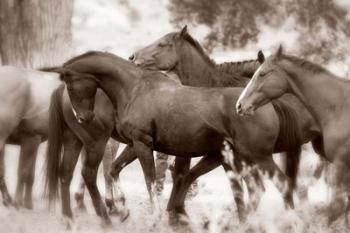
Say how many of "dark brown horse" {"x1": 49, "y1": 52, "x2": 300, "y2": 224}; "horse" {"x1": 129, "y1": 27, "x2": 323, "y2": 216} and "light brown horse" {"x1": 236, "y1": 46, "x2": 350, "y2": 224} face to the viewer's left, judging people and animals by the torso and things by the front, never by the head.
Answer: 3

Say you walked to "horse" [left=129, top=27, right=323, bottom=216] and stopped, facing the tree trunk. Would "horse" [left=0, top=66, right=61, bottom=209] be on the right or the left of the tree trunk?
left

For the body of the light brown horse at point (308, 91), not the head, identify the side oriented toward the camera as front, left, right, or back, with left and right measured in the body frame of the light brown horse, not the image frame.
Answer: left

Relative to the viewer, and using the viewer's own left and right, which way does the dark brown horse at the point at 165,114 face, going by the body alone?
facing to the left of the viewer

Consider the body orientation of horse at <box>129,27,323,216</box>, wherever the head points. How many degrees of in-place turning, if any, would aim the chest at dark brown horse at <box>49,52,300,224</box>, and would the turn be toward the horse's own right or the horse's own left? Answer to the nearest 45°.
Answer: approximately 90° to the horse's own left

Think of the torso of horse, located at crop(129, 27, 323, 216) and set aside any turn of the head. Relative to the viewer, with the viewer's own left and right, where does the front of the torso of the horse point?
facing to the left of the viewer

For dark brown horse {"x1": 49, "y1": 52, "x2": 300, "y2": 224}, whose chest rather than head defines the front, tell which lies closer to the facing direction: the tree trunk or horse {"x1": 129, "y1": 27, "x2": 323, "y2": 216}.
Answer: the tree trunk
